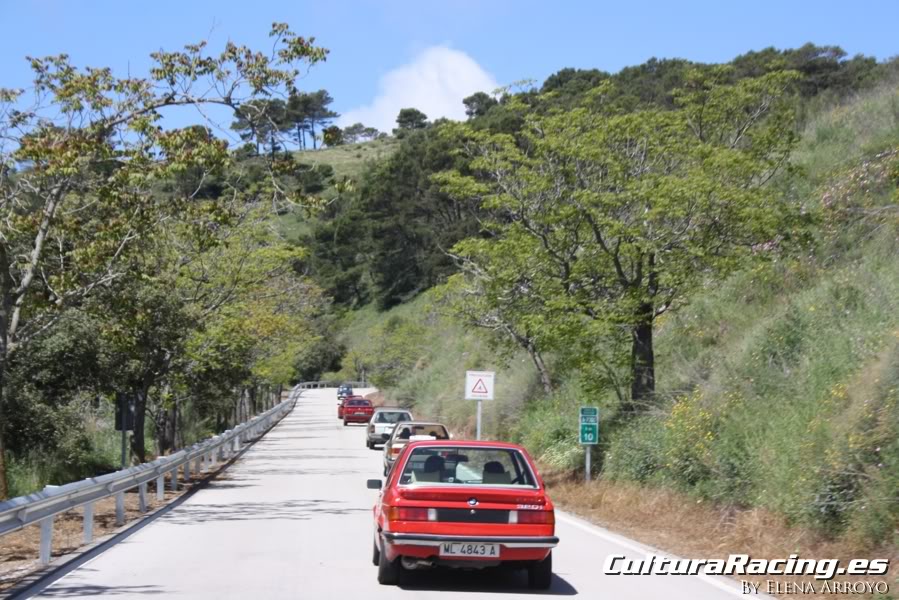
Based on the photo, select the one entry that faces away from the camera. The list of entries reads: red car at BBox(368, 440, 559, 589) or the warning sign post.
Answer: the red car

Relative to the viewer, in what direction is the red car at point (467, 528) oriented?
away from the camera

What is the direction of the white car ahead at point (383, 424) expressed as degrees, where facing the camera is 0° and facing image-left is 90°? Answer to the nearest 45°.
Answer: approximately 180°

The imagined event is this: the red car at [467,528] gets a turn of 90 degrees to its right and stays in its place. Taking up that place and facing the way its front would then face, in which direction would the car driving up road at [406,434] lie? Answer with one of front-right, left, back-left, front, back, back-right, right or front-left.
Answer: left

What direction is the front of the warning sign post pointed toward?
toward the camera

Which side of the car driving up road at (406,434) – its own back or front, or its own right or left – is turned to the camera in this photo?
back

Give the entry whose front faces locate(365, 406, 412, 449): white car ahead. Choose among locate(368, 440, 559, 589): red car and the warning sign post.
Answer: the red car

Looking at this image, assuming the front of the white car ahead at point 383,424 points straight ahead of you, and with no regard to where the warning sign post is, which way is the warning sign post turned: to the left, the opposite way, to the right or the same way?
the opposite way

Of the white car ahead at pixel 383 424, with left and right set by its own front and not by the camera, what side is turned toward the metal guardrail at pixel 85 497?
back

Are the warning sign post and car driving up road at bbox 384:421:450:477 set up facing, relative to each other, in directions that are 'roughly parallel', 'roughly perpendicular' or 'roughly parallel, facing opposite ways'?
roughly parallel, facing opposite ways

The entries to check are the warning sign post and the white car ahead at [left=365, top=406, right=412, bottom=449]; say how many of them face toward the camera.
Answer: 1

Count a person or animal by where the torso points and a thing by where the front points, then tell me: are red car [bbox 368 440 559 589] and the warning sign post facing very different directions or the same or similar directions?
very different directions
